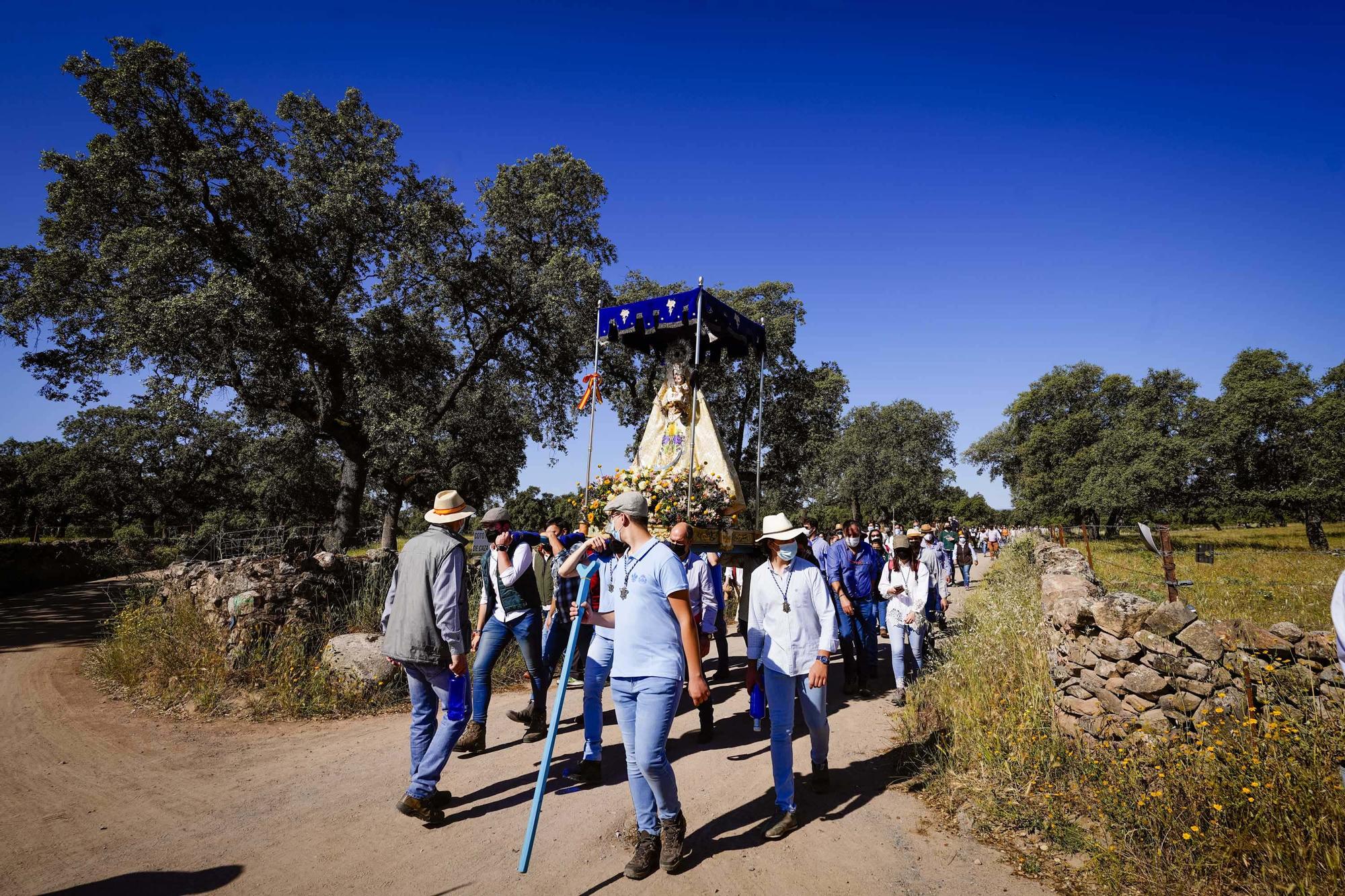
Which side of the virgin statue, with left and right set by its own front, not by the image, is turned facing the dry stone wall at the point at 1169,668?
left

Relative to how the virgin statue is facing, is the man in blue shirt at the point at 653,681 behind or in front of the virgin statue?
in front

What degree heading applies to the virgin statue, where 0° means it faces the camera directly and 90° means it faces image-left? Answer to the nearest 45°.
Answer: approximately 45°

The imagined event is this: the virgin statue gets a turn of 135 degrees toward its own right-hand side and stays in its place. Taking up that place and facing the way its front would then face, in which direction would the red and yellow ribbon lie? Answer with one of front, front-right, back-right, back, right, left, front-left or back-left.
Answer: left

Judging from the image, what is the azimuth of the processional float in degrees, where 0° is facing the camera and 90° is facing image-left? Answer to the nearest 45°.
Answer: approximately 45°
